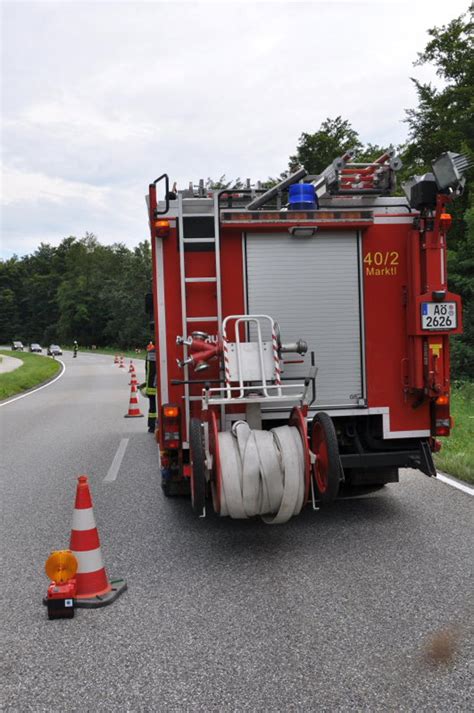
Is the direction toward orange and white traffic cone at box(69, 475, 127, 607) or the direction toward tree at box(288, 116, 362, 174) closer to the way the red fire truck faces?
the tree

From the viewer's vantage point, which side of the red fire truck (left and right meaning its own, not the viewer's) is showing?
back

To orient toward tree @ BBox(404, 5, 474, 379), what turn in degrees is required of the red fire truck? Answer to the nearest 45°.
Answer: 0° — it already faces it

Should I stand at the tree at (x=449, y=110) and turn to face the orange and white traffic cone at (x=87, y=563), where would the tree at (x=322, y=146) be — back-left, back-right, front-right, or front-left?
back-right

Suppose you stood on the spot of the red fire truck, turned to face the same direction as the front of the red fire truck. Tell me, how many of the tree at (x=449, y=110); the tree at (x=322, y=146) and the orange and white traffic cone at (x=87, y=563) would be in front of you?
2

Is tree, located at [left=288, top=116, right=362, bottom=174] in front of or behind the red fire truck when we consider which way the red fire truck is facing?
in front

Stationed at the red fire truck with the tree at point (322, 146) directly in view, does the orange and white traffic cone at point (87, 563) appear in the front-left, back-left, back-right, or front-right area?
back-left

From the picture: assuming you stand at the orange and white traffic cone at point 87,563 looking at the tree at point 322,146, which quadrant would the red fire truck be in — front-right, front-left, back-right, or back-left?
front-right

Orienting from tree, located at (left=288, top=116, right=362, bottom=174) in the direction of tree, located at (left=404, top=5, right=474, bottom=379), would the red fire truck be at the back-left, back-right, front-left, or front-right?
front-right

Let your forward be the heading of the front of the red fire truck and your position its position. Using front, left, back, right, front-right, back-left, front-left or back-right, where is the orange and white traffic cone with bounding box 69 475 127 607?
back-left
